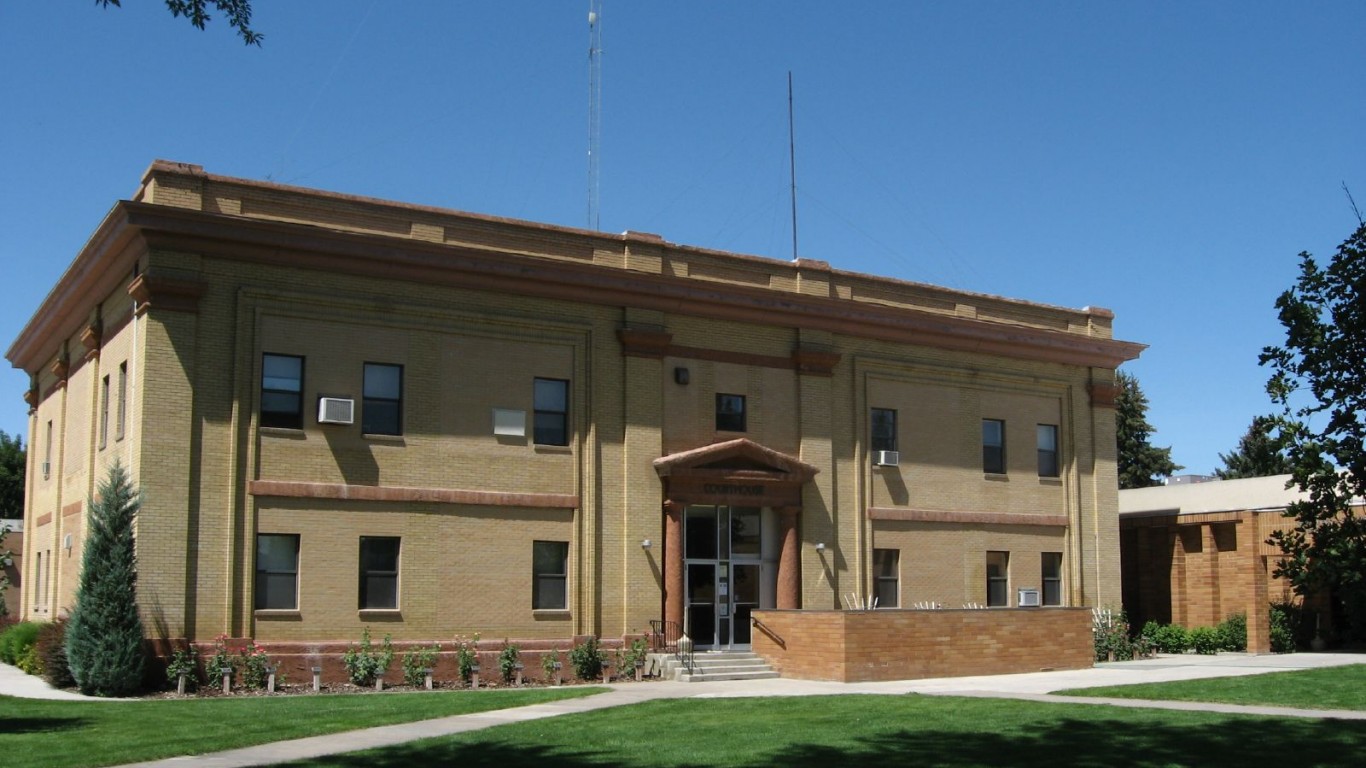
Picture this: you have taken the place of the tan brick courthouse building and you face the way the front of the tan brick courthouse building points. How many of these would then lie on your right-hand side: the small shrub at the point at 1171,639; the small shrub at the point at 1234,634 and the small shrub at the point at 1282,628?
0

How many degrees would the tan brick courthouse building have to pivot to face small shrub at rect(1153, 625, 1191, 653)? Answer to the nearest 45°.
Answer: approximately 90° to its left

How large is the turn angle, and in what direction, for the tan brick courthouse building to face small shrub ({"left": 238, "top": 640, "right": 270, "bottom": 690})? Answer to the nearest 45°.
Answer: approximately 90° to its right

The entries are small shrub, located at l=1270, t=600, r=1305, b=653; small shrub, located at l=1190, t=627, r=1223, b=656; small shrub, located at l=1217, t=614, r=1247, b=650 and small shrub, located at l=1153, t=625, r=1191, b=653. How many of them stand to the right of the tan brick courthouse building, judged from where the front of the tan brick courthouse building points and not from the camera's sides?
0

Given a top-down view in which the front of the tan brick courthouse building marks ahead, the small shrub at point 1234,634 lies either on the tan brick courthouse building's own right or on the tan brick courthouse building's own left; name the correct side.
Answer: on the tan brick courthouse building's own left

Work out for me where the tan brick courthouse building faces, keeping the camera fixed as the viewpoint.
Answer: facing the viewer and to the right of the viewer

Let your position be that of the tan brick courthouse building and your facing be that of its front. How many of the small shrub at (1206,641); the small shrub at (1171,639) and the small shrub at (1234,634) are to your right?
0
